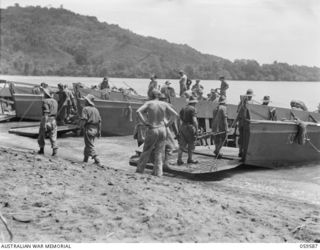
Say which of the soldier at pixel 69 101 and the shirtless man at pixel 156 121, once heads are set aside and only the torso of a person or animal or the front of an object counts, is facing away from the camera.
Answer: the shirtless man

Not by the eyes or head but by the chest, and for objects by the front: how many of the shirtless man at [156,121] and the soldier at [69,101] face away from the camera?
1

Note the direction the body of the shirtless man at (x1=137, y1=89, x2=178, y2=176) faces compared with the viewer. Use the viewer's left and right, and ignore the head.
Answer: facing away from the viewer

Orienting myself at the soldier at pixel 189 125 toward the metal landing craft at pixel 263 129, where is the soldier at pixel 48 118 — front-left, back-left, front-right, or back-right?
back-left

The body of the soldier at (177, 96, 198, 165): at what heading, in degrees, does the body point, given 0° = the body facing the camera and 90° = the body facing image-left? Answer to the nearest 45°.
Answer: approximately 225°

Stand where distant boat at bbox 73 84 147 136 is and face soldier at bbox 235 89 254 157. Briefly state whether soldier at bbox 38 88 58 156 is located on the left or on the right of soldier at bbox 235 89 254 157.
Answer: right

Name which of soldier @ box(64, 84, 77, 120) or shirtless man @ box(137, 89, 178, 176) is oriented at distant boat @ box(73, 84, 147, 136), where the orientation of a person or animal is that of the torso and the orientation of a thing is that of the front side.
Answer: the shirtless man

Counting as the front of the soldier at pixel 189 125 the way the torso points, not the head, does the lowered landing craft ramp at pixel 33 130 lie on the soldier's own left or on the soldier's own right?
on the soldier's own left

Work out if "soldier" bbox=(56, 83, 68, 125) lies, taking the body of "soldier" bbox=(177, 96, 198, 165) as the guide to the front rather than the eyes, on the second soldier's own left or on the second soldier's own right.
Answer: on the second soldier's own left
